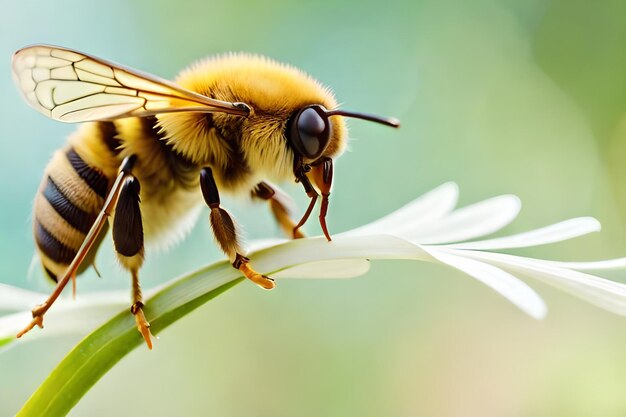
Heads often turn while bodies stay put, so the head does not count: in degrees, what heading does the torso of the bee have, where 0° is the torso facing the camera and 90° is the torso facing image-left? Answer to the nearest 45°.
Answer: approximately 270°

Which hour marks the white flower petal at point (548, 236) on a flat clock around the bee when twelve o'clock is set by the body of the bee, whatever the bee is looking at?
The white flower petal is roughly at 1 o'clock from the bee.

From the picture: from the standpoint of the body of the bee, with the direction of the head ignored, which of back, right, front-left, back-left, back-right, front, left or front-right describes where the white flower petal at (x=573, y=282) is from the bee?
front-right

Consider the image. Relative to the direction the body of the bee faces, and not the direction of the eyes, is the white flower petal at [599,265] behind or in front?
in front

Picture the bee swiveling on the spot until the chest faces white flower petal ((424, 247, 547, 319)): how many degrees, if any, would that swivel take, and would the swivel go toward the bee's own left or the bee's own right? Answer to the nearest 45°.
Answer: approximately 45° to the bee's own right
